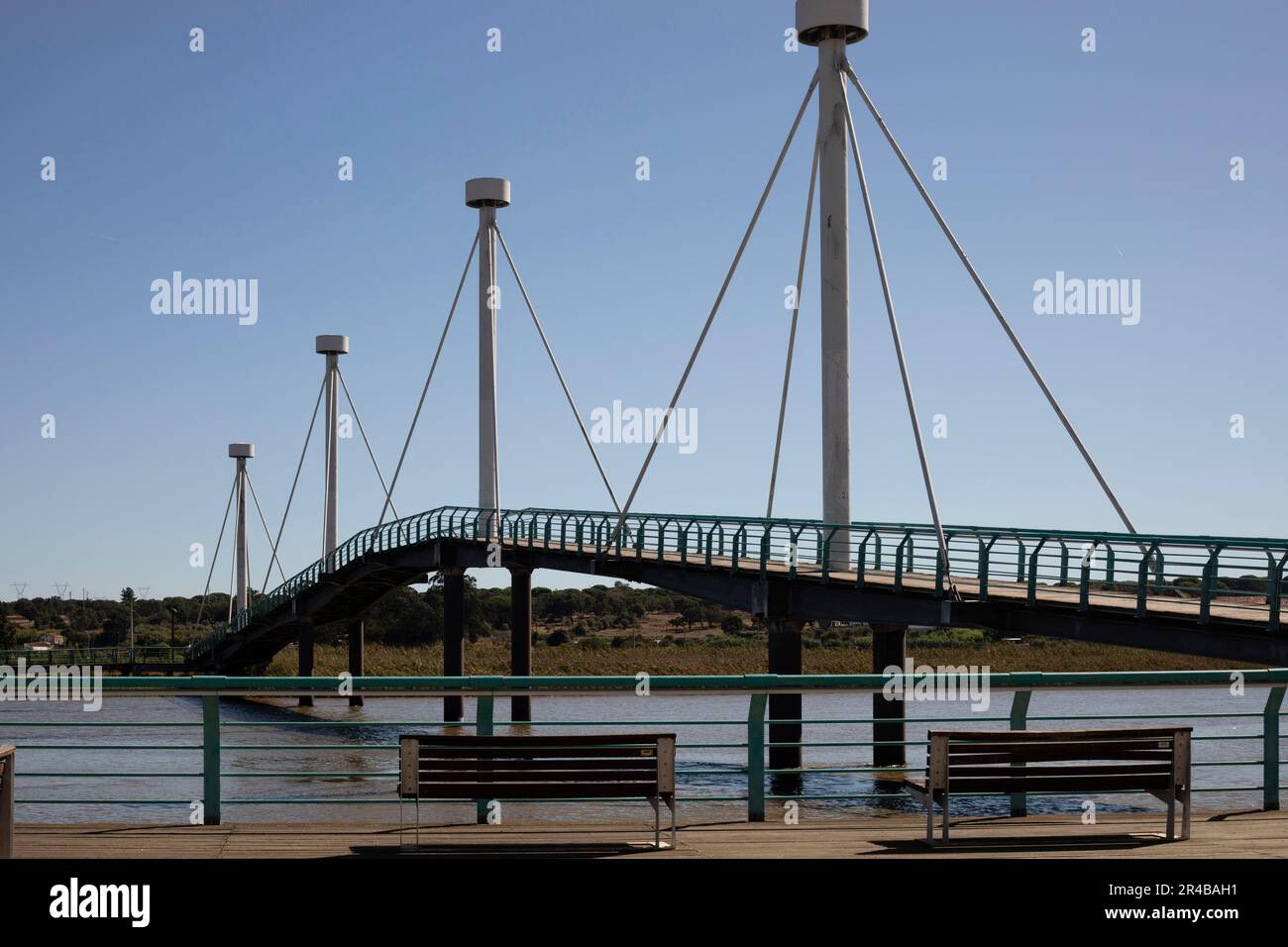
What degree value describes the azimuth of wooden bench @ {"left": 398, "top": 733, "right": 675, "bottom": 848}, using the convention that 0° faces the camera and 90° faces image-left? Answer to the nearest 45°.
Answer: approximately 180°

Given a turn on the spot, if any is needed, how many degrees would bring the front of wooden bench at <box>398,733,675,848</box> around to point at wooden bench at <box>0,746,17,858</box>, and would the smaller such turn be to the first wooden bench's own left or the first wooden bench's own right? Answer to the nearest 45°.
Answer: approximately 90° to the first wooden bench's own left

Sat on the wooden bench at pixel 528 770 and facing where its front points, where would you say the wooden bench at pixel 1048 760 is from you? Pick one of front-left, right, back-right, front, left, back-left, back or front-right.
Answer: right
